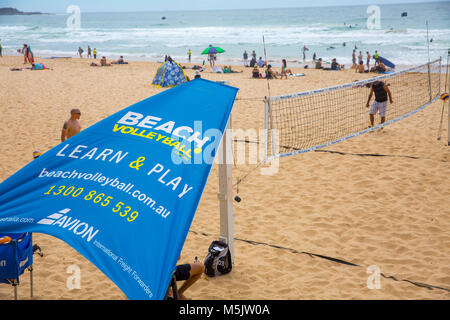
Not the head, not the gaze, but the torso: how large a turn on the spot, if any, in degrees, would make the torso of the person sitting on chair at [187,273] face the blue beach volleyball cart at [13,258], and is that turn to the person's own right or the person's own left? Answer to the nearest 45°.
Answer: approximately 180°

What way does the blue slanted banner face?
toward the camera

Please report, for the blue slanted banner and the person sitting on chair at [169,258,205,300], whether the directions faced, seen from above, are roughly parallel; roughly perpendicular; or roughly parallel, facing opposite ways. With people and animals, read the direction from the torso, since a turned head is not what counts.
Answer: roughly perpendicular

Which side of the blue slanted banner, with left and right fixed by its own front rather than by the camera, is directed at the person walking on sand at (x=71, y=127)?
back

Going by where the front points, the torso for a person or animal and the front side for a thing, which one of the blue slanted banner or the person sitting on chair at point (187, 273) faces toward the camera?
the blue slanted banner

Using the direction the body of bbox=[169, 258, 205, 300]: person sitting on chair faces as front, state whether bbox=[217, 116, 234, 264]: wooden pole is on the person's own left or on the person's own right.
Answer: on the person's own left

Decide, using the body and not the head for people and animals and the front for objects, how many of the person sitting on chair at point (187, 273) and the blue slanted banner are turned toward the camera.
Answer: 1

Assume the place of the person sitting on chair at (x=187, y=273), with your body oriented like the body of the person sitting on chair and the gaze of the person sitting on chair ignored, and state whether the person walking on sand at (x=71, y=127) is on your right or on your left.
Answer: on your left
